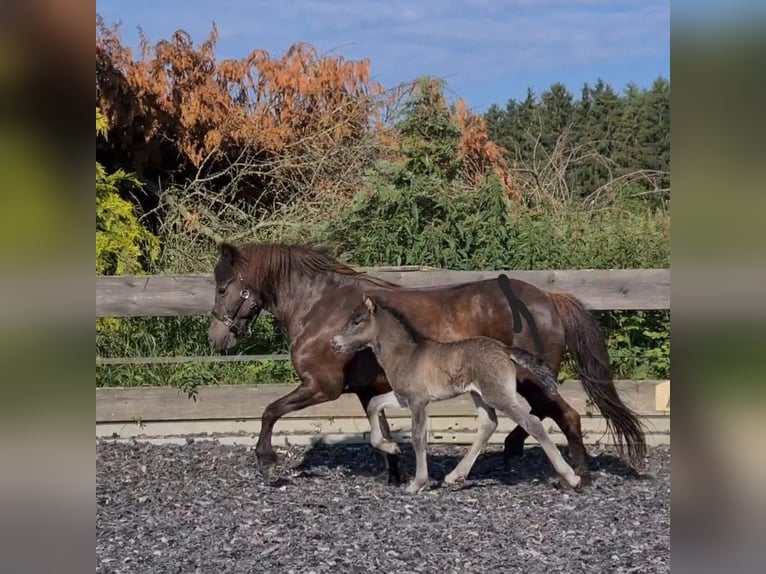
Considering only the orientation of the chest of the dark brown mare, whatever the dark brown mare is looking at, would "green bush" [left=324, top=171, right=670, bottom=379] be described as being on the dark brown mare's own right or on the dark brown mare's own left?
on the dark brown mare's own right

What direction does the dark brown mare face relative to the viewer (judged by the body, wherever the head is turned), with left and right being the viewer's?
facing to the left of the viewer

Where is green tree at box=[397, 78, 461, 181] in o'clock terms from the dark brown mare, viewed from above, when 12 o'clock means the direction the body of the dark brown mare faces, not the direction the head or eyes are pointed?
The green tree is roughly at 3 o'clock from the dark brown mare.

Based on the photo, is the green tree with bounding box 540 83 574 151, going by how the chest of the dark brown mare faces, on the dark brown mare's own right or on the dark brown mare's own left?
on the dark brown mare's own right

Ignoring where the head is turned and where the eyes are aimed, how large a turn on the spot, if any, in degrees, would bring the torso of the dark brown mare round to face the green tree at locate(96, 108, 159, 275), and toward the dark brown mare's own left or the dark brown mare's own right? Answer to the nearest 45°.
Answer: approximately 45° to the dark brown mare's own right

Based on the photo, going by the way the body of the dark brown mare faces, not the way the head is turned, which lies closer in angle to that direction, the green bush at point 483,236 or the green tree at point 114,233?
the green tree
